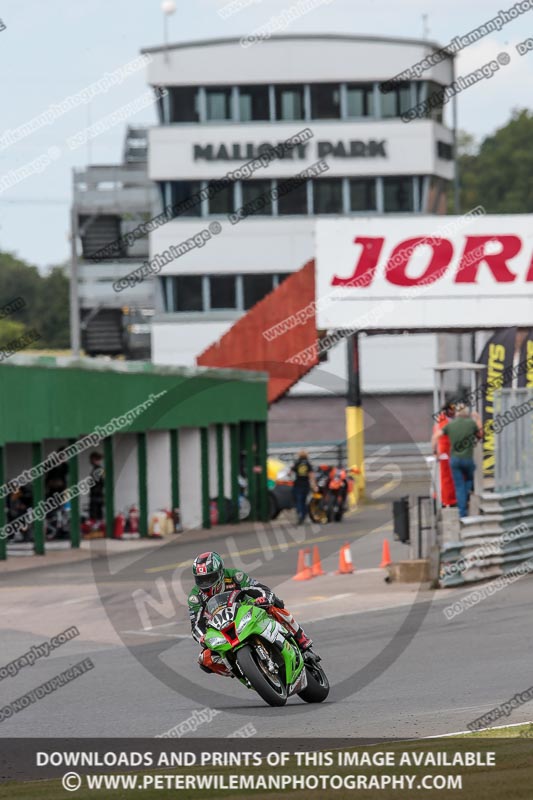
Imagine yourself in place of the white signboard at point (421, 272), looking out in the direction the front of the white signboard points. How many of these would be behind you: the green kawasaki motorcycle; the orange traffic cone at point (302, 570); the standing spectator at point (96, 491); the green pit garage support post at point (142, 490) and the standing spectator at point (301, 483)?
0

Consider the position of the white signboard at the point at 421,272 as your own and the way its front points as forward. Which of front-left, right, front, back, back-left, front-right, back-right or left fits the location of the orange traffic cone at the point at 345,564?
front

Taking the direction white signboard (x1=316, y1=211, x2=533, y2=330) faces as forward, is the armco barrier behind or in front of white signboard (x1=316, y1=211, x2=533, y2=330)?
in front

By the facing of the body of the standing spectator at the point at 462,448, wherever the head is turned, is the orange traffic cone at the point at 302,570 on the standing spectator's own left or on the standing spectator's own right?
on the standing spectator's own left

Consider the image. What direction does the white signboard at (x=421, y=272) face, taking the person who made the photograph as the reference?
facing the viewer

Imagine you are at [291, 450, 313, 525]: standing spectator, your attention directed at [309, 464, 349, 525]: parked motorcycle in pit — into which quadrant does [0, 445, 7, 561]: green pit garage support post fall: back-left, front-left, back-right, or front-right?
back-right

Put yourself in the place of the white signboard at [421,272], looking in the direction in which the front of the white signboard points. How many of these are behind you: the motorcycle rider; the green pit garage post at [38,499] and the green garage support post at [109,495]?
0

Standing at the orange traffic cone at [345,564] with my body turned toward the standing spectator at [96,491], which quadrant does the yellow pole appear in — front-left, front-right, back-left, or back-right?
front-right

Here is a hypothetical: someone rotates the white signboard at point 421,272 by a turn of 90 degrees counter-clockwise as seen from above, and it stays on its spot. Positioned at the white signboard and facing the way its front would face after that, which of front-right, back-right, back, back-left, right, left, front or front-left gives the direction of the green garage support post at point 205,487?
back-right

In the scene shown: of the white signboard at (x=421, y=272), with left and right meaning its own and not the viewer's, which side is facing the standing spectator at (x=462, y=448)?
front

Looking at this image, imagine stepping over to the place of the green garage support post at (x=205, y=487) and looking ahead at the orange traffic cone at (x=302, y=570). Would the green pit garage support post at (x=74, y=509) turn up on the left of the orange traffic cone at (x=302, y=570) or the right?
right
